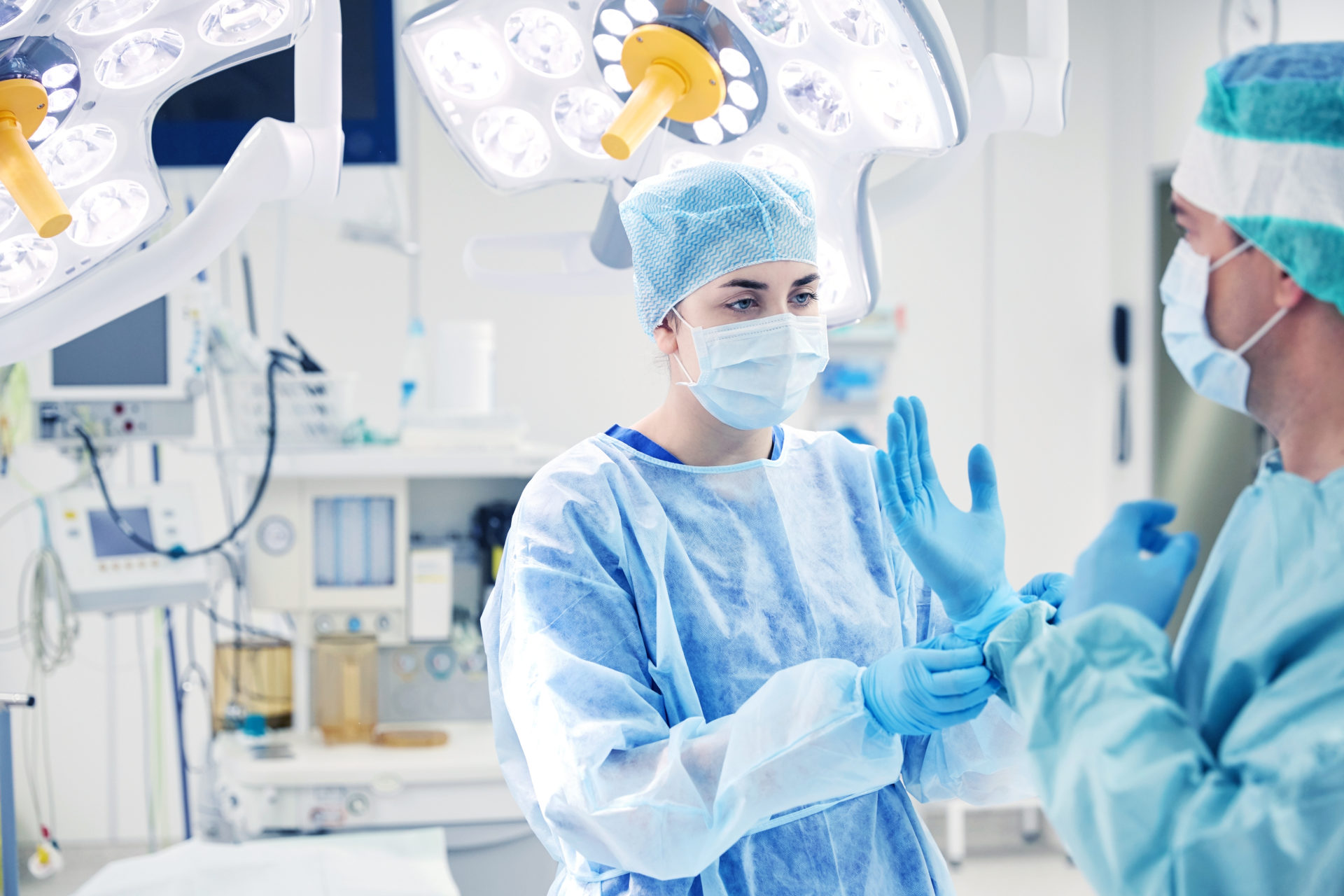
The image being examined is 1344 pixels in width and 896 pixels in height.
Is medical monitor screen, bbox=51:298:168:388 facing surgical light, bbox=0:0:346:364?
yes

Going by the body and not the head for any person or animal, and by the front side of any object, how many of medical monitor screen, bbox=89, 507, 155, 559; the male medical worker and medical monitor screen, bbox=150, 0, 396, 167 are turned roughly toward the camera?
2

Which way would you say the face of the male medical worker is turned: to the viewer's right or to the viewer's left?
to the viewer's left

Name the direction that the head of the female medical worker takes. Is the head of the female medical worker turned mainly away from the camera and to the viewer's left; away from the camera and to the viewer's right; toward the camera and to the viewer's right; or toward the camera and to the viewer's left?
toward the camera and to the viewer's right

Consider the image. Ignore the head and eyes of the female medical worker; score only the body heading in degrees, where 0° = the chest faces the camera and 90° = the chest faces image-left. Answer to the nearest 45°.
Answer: approximately 315°
